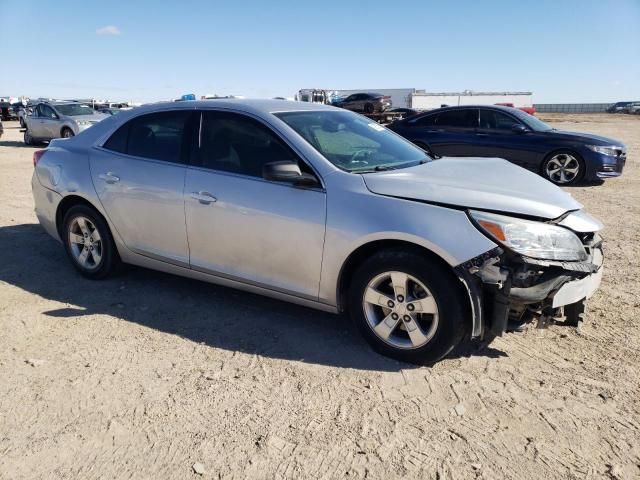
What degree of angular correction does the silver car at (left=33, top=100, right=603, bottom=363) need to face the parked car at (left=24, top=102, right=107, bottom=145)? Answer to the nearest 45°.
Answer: approximately 180°

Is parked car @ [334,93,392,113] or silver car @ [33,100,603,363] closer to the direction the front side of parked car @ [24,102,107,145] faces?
the silver car

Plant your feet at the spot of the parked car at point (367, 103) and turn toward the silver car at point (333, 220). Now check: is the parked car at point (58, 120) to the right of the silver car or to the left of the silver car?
right

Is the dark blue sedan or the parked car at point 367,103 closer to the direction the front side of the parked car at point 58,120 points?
the dark blue sedan

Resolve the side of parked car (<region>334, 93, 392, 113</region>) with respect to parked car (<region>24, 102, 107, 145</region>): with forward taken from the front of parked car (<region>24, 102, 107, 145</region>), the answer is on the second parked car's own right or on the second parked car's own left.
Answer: on the second parked car's own left

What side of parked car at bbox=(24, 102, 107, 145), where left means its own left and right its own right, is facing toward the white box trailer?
left

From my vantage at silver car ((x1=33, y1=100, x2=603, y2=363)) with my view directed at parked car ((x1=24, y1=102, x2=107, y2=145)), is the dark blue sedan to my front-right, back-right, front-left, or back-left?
front-right

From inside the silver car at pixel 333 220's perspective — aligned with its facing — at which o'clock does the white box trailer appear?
The white box trailer is roughly at 8 o'clock from the silver car.

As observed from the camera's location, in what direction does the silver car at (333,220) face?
facing the viewer and to the right of the viewer

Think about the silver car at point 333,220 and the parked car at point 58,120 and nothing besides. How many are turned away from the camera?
0

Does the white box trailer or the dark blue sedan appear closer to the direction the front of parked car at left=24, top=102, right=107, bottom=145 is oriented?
the dark blue sedan
